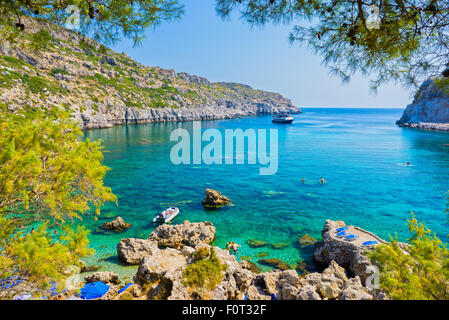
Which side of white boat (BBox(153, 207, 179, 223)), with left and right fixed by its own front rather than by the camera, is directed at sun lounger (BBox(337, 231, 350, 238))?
right

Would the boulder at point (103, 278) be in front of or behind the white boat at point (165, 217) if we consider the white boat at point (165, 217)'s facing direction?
behind

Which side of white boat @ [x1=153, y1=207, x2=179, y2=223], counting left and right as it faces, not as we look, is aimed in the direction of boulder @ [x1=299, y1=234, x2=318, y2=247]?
right

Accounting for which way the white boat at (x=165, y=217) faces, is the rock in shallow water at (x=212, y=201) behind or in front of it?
in front

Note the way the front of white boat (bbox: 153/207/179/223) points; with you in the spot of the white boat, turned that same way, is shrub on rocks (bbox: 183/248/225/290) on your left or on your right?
on your right

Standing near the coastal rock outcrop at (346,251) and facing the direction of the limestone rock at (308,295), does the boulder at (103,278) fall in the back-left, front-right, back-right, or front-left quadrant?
front-right

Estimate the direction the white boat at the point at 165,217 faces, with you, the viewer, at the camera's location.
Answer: facing away from the viewer and to the right of the viewer

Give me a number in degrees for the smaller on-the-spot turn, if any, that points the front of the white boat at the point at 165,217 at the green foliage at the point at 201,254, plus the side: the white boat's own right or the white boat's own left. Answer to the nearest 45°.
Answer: approximately 135° to the white boat's own right

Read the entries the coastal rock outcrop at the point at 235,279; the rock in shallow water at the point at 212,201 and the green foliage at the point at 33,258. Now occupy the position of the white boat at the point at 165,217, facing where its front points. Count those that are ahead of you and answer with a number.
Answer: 1

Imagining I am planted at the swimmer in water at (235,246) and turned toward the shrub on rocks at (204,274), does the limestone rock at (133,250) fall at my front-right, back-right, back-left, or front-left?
front-right

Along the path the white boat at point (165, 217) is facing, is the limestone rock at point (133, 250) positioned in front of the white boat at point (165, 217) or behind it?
behind
